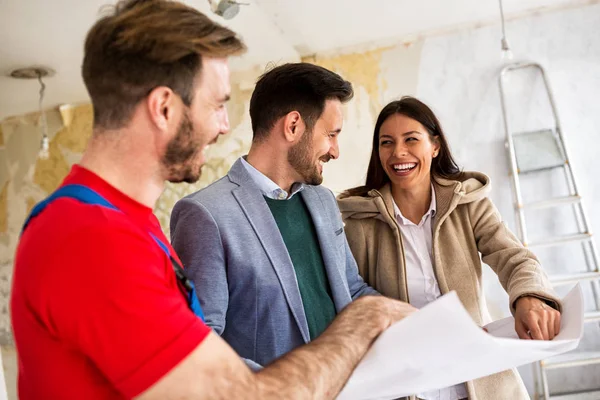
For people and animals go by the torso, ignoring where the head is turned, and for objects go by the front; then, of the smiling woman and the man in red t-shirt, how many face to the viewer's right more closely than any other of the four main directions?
1

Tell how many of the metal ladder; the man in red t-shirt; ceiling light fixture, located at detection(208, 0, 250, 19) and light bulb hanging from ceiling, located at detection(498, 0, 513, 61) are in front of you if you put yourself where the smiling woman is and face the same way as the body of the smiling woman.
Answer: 1

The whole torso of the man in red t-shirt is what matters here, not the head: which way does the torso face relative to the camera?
to the viewer's right

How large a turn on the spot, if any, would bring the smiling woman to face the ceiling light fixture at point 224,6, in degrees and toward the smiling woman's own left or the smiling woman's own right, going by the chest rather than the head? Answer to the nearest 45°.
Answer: approximately 135° to the smiling woman's own right

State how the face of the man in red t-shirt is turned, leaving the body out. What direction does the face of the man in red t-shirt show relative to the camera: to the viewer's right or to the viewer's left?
to the viewer's right

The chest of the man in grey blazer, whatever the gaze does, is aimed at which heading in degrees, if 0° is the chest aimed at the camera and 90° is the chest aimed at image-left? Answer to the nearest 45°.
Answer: approximately 315°

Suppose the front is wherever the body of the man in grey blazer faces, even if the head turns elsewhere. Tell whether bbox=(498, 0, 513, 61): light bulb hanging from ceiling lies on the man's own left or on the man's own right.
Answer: on the man's own left

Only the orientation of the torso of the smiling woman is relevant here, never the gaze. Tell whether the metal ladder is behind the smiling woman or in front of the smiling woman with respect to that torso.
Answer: behind
